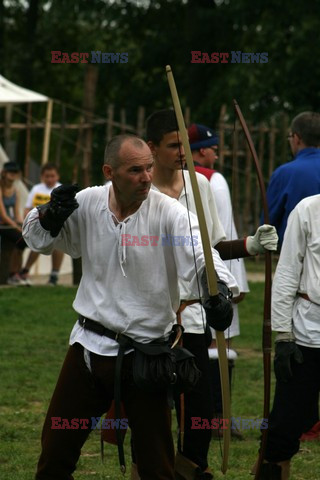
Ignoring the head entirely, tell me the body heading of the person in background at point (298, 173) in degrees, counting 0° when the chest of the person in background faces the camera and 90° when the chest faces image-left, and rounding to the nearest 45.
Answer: approximately 135°

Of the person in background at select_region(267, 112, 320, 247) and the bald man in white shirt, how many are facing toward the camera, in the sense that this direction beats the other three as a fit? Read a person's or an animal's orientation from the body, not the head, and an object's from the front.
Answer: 1

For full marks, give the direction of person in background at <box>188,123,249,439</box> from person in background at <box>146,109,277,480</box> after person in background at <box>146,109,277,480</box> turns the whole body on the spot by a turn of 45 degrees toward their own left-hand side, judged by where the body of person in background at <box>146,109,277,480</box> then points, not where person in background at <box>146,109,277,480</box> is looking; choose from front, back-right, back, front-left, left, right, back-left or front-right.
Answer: left

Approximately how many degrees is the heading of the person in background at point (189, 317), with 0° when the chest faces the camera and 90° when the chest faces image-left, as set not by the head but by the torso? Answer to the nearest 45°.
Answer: approximately 315°

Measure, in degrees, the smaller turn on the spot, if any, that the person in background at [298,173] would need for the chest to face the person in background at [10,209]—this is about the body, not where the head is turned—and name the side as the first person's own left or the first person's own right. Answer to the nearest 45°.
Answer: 0° — they already face them

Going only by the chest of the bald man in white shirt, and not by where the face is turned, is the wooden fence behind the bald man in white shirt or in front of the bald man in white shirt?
behind

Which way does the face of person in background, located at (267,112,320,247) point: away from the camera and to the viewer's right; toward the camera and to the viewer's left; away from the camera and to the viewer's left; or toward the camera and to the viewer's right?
away from the camera and to the viewer's left

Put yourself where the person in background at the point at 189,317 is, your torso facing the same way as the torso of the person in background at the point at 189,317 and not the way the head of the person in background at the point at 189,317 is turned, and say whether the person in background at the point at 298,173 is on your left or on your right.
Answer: on your left

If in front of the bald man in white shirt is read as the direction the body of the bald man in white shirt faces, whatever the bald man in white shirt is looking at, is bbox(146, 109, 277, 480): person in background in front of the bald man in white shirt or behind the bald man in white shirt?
behind

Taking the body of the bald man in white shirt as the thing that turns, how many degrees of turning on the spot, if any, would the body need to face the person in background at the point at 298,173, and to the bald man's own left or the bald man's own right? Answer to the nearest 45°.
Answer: approximately 135° to the bald man's own left
